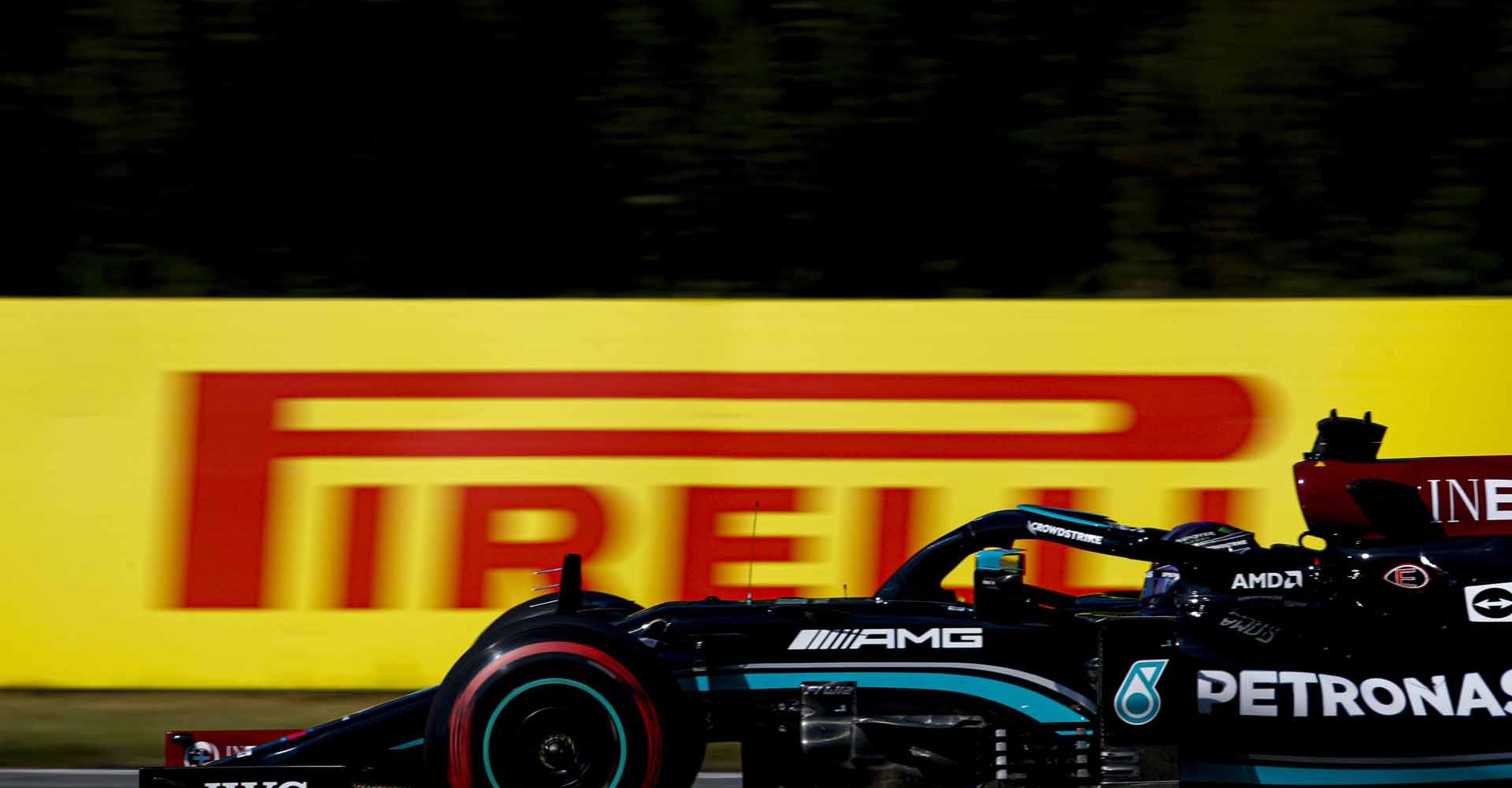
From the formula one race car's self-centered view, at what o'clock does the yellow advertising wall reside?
The yellow advertising wall is roughly at 2 o'clock from the formula one race car.

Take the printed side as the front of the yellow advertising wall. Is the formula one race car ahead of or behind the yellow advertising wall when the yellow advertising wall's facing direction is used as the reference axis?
ahead

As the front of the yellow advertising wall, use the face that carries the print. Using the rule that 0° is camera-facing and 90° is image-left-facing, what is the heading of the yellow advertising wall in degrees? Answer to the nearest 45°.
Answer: approximately 0°

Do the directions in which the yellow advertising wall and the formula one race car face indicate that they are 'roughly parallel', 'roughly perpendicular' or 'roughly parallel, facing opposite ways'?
roughly perpendicular

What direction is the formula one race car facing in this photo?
to the viewer's left

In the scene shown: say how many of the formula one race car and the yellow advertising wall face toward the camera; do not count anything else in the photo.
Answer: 1
